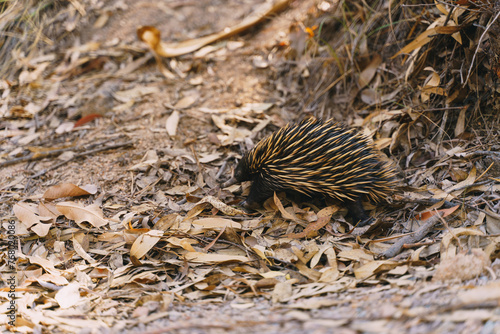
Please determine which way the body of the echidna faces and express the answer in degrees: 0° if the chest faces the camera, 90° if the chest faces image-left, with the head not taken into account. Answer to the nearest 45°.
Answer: approximately 90°

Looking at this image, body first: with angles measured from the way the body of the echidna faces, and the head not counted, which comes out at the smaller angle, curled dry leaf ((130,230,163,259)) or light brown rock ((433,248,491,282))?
the curled dry leaf

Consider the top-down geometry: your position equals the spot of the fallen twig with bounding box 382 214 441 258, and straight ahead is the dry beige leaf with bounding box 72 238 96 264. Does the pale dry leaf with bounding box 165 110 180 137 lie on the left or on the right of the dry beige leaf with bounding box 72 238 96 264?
right

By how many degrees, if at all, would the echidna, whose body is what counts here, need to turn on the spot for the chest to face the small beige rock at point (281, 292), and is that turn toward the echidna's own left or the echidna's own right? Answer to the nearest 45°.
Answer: approximately 90° to the echidna's own left

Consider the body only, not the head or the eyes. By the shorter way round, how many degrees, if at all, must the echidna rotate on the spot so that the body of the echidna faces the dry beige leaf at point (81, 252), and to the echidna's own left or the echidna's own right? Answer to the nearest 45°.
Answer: approximately 45° to the echidna's own left

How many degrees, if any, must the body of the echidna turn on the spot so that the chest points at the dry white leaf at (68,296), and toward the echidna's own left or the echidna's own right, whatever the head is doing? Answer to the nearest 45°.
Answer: approximately 45° to the echidna's own left

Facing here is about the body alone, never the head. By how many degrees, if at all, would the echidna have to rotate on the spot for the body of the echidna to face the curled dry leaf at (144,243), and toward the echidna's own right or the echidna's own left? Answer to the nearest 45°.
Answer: approximately 45° to the echidna's own left

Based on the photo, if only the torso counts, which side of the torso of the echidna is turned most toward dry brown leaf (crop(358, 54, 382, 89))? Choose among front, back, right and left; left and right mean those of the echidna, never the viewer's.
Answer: right
